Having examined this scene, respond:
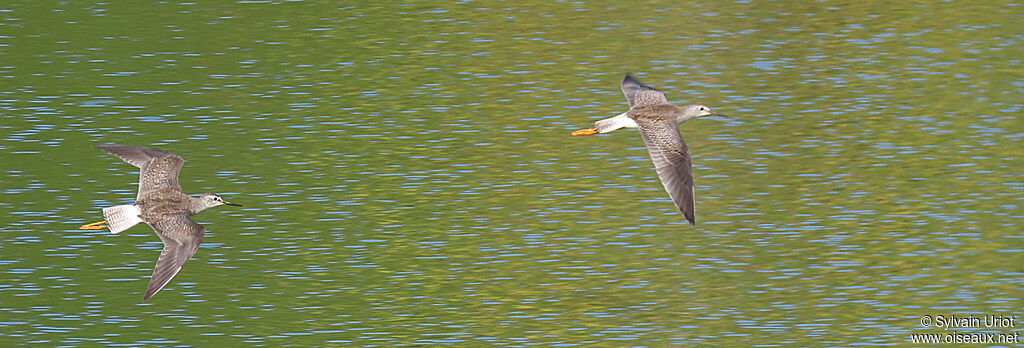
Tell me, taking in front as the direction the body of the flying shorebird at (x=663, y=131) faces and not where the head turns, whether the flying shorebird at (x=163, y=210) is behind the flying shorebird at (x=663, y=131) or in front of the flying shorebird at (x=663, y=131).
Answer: behind

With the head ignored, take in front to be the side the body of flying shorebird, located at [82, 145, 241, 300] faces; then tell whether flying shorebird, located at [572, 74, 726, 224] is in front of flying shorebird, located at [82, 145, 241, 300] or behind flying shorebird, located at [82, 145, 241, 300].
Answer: in front

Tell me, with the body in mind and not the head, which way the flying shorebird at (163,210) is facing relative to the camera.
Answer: to the viewer's right

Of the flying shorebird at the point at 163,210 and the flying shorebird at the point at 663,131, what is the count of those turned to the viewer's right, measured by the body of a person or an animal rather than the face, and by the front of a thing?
2

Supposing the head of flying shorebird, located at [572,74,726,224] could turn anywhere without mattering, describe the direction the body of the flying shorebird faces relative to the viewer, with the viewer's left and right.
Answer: facing to the right of the viewer
